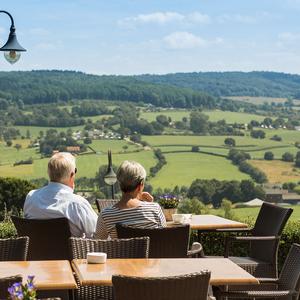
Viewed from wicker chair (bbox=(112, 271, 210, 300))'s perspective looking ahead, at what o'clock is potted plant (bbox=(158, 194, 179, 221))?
The potted plant is roughly at 12 o'clock from the wicker chair.

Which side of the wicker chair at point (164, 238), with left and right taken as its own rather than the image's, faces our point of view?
back

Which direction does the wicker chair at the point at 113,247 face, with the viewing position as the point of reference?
facing the viewer

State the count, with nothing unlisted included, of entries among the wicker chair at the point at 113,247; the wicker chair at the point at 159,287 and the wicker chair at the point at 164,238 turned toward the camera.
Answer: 1

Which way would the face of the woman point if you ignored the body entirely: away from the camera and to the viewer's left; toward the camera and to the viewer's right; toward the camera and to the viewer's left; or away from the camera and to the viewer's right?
away from the camera and to the viewer's right

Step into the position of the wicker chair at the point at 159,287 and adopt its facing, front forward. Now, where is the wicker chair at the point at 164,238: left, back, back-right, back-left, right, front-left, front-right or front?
front

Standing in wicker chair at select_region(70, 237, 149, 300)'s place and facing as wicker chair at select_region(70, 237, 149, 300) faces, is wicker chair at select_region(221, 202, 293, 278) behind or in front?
behind

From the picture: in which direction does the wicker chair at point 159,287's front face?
away from the camera

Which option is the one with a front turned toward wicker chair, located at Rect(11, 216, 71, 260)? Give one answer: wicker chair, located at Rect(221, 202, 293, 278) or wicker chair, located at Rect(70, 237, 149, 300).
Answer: wicker chair, located at Rect(221, 202, 293, 278)

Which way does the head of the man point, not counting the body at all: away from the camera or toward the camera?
away from the camera

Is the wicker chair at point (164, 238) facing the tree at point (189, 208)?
yes

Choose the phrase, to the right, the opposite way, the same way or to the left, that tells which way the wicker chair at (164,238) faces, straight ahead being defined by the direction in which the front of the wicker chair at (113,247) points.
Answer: the opposite way

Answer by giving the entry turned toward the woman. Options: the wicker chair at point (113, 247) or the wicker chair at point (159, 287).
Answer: the wicker chair at point (159, 287)

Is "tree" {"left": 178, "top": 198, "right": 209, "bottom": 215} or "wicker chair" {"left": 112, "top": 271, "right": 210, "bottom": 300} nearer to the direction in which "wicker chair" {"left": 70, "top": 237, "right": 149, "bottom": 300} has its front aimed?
the wicker chair
